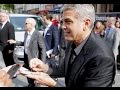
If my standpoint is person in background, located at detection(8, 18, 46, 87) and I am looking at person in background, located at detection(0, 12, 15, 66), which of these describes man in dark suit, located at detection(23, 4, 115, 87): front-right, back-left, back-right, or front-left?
back-left

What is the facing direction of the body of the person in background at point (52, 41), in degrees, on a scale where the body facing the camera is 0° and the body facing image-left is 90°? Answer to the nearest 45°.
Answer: approximately 45°

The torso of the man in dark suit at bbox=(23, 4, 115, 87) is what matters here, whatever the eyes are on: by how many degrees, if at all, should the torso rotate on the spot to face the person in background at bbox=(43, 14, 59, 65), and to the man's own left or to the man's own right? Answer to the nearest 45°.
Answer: approximately 135° to the man's own right

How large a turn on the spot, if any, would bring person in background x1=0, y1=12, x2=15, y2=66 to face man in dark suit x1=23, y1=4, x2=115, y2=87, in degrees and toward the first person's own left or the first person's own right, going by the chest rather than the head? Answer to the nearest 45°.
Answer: approximately 45° to the first person's own left

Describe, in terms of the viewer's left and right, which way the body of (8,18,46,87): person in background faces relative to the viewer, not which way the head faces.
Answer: facing the viewer and to the left of the viewer

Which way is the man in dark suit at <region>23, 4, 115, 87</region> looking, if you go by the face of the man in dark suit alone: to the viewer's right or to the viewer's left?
to the viewer's left
